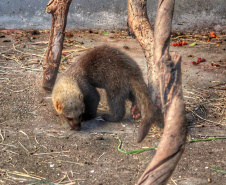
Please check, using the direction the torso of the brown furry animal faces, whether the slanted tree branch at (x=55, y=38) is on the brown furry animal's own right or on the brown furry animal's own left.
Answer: on the brown furry animal's own right

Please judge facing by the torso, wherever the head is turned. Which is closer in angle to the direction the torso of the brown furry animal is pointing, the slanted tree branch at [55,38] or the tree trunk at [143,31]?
the slanted tree branch

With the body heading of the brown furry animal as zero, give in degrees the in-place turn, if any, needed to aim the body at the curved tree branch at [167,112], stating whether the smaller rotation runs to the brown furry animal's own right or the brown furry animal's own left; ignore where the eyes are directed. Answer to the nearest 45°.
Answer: approximately 90° to the brown furry animal's own left

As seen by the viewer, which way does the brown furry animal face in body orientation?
to the viewer's left
